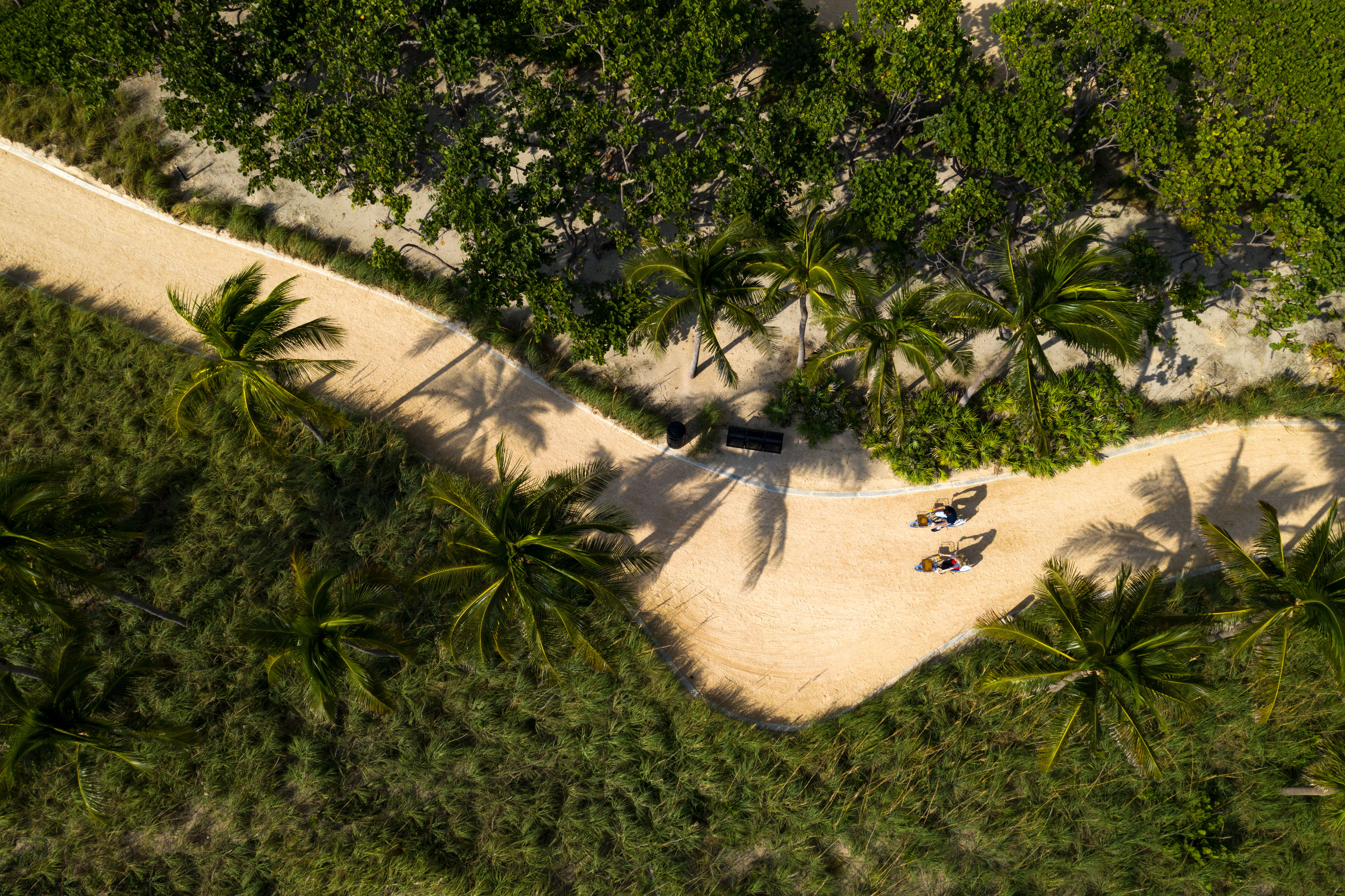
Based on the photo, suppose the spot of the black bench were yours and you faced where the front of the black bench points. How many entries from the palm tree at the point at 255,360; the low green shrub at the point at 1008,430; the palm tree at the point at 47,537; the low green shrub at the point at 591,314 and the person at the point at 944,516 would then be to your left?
2

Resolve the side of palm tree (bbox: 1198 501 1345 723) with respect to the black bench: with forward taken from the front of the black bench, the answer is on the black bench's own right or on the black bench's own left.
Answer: on the black bench's own left

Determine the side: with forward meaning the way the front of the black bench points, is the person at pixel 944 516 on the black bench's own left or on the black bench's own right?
on the black bench's own left

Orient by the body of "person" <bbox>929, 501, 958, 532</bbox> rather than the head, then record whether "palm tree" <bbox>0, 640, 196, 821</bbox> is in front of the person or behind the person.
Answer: in front

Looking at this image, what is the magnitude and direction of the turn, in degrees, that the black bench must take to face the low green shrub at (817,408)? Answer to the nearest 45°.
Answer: approximately 90° to its left
